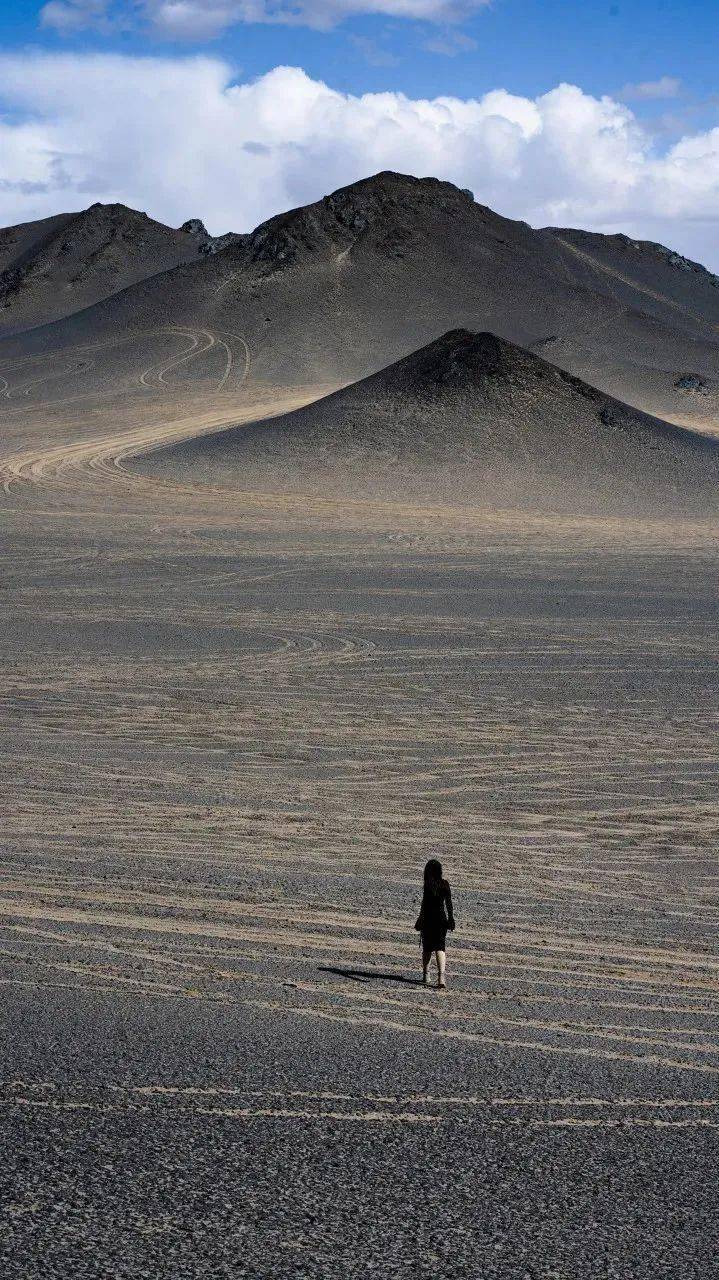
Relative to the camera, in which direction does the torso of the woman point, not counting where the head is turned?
away from the camera
